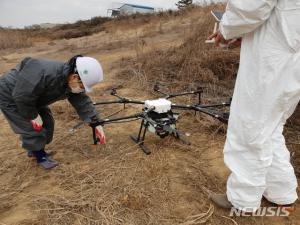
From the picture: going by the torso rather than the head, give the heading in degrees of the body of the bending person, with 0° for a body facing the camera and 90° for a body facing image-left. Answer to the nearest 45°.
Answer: approximately 270°

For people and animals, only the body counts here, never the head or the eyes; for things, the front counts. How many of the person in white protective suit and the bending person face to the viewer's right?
1

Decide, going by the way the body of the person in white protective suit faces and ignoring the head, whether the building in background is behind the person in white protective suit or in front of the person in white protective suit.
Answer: in front

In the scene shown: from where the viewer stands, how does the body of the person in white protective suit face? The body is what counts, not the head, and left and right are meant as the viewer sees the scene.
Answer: facing away from the viewer and to the left of the viewer

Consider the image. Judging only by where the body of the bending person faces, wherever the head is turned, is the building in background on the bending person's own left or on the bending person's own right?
on the bending person's own left

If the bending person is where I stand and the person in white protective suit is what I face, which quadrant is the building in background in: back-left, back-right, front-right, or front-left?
back-left

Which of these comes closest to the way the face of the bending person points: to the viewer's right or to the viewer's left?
to the viewer's right

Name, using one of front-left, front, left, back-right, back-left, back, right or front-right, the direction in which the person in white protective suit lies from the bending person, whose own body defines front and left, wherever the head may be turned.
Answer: front-right
